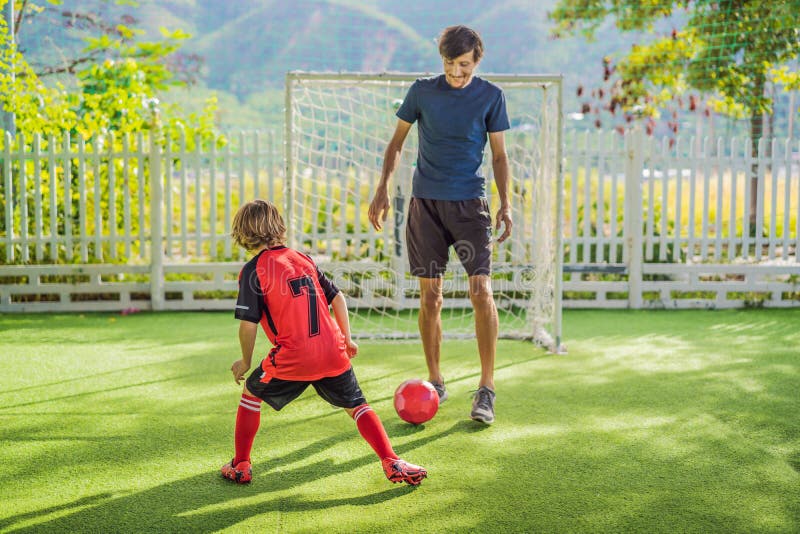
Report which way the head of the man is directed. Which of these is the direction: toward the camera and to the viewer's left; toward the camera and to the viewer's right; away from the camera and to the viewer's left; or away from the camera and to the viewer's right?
toward the camera and to the viewer's left

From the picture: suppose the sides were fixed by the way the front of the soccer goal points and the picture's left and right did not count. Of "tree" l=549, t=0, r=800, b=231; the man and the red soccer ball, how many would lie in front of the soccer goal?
2

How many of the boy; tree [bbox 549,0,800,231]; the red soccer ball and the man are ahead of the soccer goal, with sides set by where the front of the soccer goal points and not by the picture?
3

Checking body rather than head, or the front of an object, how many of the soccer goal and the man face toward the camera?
2

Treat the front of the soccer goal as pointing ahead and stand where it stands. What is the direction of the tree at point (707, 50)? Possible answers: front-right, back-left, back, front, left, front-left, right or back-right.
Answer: back-left

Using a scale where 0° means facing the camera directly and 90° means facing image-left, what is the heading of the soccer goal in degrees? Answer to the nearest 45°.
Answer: approximately 0°

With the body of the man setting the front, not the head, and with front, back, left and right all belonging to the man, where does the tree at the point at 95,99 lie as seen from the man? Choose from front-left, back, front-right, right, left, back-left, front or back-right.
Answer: back-right

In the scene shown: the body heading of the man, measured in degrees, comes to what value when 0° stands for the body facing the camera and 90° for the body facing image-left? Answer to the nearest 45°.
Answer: approximately 0°

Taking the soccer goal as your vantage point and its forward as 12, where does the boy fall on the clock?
The boy is roughly at 12 o'clock from the soccer goal.

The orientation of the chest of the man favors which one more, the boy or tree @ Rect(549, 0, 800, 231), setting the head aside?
the boy

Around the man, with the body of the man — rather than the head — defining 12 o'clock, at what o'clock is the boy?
The boy is roughly at 1 o'clock from the man.

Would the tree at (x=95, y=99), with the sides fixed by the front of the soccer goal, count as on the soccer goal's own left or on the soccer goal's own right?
on the soccer goal's own right

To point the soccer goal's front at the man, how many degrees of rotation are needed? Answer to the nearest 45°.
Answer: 0° — it already faces them

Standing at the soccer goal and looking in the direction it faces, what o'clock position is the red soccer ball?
The red soccer ball is roughly at 12 o'clock from the soccer goal.

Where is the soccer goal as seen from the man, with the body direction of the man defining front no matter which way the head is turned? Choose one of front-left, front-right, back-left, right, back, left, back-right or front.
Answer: back
